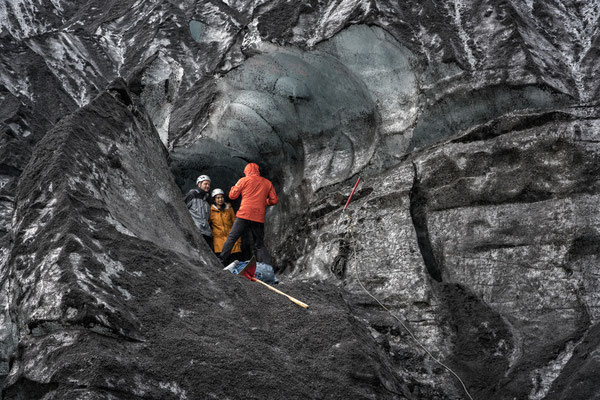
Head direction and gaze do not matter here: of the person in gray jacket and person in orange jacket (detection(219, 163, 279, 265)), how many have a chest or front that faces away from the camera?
1

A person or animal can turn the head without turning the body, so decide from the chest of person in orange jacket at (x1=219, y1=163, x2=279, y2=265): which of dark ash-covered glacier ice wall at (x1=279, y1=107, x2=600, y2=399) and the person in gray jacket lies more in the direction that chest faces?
the person in gray jacket

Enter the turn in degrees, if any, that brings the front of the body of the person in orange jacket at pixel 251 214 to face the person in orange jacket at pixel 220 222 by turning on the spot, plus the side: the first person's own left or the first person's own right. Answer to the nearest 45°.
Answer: approximately 45° to the first person's own left

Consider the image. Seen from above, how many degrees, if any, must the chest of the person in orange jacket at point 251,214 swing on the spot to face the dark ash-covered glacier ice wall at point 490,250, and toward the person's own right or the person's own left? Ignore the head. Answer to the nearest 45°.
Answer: approximately 135° to the person's own right

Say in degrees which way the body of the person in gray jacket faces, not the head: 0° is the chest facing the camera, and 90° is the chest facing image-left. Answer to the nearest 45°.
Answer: approximately 315°

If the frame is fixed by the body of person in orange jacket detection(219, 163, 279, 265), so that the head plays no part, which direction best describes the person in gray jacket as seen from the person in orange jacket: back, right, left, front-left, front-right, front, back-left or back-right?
front-left

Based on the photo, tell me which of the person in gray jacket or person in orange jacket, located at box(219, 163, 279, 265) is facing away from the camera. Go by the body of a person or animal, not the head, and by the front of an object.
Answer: the person in orange jacket

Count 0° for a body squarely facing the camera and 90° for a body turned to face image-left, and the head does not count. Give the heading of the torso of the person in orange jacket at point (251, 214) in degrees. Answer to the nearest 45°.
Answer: approximately 180°
